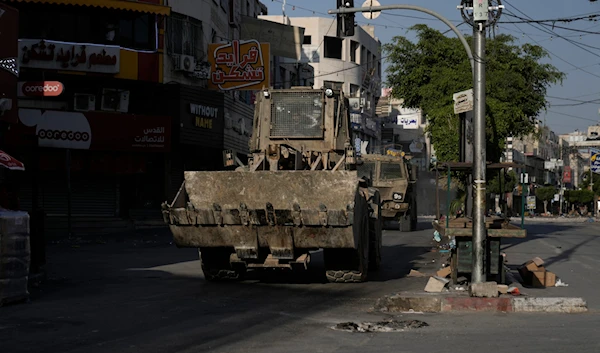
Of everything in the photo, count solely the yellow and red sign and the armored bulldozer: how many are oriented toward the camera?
2

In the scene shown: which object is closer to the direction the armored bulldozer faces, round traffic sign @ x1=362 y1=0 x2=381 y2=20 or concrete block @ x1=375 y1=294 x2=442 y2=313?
the concrete block

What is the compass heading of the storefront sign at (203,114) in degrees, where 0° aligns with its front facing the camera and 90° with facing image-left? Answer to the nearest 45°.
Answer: approximately 315°

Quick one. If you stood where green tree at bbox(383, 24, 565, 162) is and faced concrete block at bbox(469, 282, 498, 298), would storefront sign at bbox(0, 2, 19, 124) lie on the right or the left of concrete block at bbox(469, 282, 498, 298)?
right
